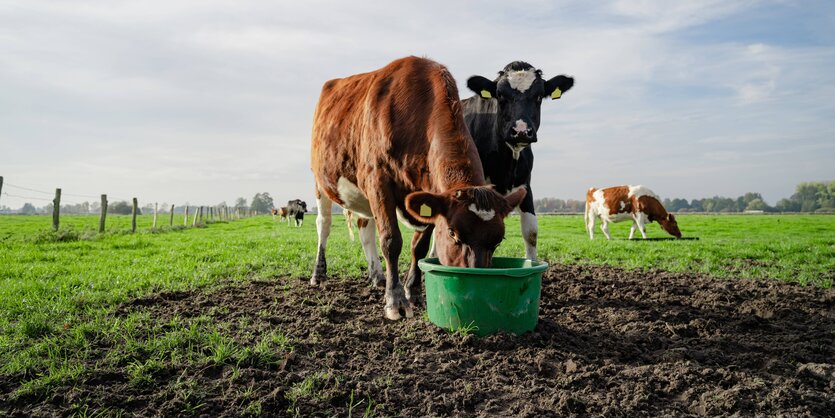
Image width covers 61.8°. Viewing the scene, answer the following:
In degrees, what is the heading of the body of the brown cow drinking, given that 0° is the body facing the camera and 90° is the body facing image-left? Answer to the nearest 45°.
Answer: approximately 315°

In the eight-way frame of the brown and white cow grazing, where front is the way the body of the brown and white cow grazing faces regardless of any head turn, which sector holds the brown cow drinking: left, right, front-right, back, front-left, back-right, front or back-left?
right

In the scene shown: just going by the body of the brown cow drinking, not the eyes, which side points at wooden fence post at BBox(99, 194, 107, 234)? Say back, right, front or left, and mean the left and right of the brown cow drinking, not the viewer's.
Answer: back

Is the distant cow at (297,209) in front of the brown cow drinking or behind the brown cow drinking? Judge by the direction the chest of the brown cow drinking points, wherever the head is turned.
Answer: behind

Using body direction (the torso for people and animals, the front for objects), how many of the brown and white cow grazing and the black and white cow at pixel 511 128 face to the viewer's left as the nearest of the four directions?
0

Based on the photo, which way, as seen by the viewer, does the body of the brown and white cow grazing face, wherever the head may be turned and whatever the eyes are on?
to the viewer's right

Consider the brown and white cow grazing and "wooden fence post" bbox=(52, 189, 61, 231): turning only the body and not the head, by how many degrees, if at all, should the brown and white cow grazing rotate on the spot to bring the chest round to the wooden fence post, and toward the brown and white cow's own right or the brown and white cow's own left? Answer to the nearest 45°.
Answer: approximately 135° to the brown and white cow's own right

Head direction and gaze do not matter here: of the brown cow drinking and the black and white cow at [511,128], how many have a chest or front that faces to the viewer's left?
0

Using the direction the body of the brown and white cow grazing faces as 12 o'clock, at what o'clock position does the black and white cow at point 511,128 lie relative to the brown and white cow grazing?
The black and white cow is roughly at 3 o'clock from the brown and white cow grazing.

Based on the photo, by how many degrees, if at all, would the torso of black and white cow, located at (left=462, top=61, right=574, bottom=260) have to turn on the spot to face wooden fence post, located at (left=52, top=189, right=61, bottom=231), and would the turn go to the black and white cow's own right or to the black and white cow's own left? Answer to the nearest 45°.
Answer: approximately 180°

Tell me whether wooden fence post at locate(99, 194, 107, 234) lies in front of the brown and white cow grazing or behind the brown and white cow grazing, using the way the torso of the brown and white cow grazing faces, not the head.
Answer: behind
